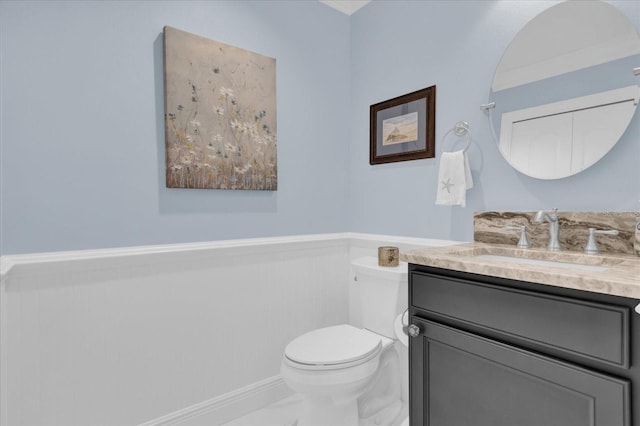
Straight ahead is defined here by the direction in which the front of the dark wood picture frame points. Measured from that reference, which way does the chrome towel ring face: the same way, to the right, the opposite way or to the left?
the same way

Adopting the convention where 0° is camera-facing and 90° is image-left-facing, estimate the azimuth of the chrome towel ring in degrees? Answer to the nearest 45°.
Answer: approximately 45°

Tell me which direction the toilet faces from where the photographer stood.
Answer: facing the viewer and to the left of the viewer

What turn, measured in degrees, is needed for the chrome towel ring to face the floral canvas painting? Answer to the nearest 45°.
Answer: approximately 45° to its right

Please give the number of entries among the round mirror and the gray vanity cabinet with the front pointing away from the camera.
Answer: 0

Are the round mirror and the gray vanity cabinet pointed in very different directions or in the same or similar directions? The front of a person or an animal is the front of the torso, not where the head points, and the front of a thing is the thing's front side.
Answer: same or similar directions

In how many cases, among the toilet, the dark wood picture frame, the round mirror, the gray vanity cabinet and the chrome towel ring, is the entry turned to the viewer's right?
0

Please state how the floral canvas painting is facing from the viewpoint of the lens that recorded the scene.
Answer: facing the viewer and to the right of the viewer

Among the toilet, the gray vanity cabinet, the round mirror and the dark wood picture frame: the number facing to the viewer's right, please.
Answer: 0

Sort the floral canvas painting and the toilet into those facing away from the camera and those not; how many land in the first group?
0

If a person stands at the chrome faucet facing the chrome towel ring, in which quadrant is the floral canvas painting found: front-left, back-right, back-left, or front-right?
front-left

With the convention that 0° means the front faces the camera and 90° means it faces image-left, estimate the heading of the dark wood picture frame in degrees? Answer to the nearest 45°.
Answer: approximately 45°

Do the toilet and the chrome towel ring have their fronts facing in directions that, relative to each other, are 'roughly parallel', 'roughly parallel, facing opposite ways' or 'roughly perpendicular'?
roughly parallel

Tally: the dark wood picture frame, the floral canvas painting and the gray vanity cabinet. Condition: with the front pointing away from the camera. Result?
0

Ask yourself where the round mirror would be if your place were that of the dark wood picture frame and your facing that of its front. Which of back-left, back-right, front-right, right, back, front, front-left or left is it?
left

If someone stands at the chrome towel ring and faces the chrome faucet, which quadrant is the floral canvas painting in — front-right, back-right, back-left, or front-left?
back-right

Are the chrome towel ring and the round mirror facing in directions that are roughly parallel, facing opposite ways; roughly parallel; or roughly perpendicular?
roughly parallel

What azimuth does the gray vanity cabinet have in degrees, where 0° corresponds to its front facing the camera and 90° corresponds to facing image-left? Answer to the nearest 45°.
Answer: approximately 45°

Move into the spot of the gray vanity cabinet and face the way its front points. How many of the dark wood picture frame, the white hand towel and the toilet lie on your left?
0

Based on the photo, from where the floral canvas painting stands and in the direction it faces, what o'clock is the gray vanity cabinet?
The gray vanity cabinet is roughly at 12 o'clock from the floral canvas painting.

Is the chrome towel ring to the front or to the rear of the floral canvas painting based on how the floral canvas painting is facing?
to the front
